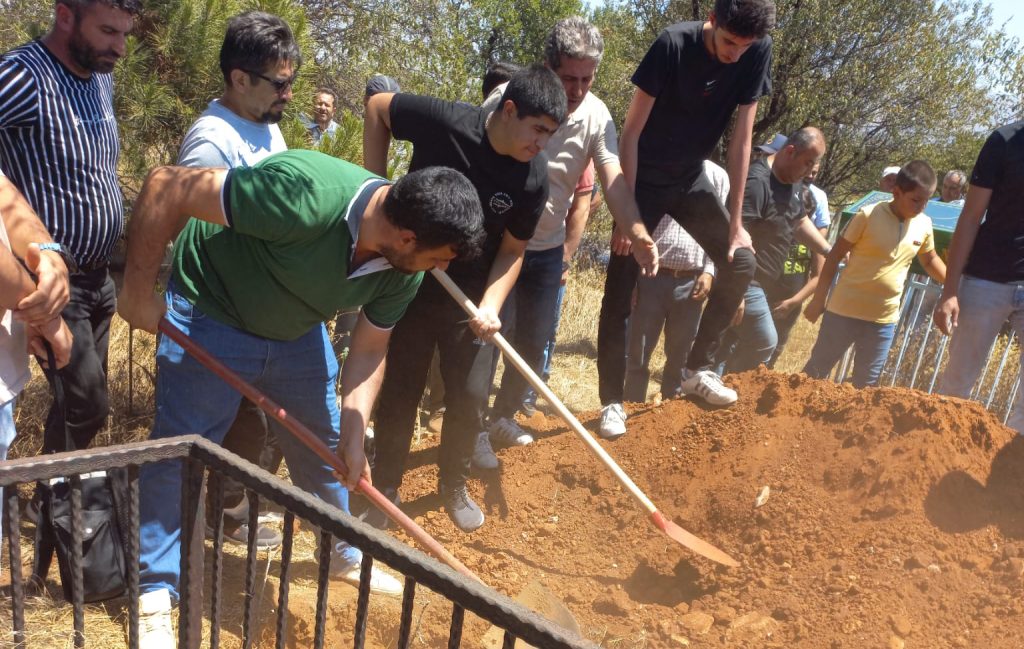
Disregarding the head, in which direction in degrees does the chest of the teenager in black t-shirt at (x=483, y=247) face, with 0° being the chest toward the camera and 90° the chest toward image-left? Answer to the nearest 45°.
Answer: approximately 315°

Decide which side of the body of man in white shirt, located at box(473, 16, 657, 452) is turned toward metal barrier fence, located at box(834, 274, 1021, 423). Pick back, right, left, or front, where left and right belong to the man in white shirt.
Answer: left

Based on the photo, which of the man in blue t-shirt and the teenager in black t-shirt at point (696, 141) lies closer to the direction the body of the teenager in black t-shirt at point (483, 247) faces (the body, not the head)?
the teenager in black t-shirt

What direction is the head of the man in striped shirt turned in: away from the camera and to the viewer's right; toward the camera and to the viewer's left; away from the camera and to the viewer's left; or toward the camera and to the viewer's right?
toward the camera and to the viewer's right

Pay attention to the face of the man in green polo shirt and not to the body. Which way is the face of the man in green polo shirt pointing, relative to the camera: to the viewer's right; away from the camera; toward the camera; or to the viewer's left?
to the viewer's right

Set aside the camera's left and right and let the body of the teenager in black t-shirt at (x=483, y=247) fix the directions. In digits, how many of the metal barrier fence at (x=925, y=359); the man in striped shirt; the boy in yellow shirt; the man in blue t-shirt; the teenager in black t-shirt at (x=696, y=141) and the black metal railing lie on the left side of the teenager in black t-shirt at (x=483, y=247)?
3

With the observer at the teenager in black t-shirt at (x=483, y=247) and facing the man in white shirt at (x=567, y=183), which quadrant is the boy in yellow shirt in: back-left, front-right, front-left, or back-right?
front-right

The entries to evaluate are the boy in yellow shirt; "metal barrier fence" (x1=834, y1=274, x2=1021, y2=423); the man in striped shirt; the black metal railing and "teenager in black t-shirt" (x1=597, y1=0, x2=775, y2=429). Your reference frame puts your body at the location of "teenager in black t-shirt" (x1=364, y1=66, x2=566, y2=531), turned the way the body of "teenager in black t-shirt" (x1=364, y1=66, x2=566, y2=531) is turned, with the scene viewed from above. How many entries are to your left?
3

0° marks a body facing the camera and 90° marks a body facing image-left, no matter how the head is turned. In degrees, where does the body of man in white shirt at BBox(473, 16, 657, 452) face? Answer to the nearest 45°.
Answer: approximately 315°

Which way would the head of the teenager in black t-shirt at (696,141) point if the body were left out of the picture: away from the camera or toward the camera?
toward the camera

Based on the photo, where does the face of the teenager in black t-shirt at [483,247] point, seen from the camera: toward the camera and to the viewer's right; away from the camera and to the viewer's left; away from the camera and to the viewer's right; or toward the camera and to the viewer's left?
toward the camera and to the viewer's right

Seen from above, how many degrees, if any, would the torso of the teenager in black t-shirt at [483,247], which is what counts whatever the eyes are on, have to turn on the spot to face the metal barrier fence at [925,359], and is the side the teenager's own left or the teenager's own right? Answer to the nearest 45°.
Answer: approximately 90° to the teenager's own left

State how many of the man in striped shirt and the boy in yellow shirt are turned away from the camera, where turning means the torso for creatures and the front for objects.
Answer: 0

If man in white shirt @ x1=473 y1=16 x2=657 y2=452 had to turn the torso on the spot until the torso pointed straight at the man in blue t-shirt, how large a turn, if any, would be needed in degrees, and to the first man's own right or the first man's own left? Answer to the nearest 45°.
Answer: approximately 90° to the first man's own right
